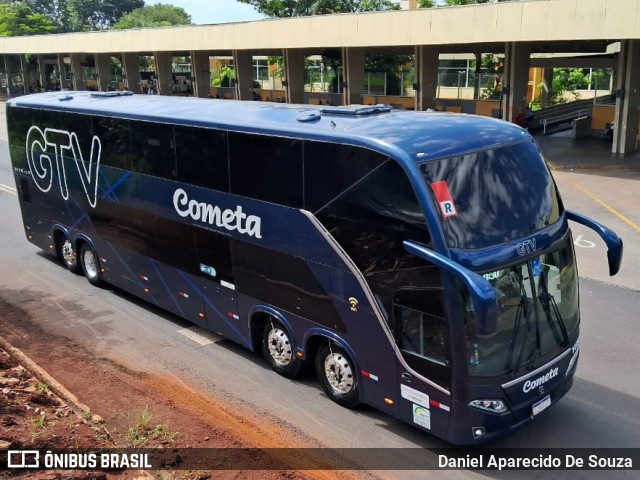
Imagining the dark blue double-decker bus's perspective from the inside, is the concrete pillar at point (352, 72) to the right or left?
on its left

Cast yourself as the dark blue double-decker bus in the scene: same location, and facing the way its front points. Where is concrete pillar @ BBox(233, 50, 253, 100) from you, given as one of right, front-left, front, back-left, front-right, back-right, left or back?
back-left

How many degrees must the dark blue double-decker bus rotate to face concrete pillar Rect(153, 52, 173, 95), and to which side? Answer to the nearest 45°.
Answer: approximately 135° to its left

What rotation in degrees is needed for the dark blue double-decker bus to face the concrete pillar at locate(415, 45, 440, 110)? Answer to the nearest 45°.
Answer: approximately 135° to its left

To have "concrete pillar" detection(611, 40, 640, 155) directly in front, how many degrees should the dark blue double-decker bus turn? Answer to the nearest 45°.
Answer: approximately 90° to its left

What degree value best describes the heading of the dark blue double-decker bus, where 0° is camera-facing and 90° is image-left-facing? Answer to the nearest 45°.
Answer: approximately 315°

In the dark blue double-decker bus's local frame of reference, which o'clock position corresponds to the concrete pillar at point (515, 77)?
The concrete pillar is roughly at 8 o'clock from the dark blue double-decker bus.

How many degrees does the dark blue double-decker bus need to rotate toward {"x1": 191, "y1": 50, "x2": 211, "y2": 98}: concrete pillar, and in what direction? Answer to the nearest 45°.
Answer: approximately 135° to its left

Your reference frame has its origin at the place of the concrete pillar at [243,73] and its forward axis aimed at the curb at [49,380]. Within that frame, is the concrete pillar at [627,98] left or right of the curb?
left

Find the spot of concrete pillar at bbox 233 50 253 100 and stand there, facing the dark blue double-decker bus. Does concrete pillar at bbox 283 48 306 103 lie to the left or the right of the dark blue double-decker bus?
left
